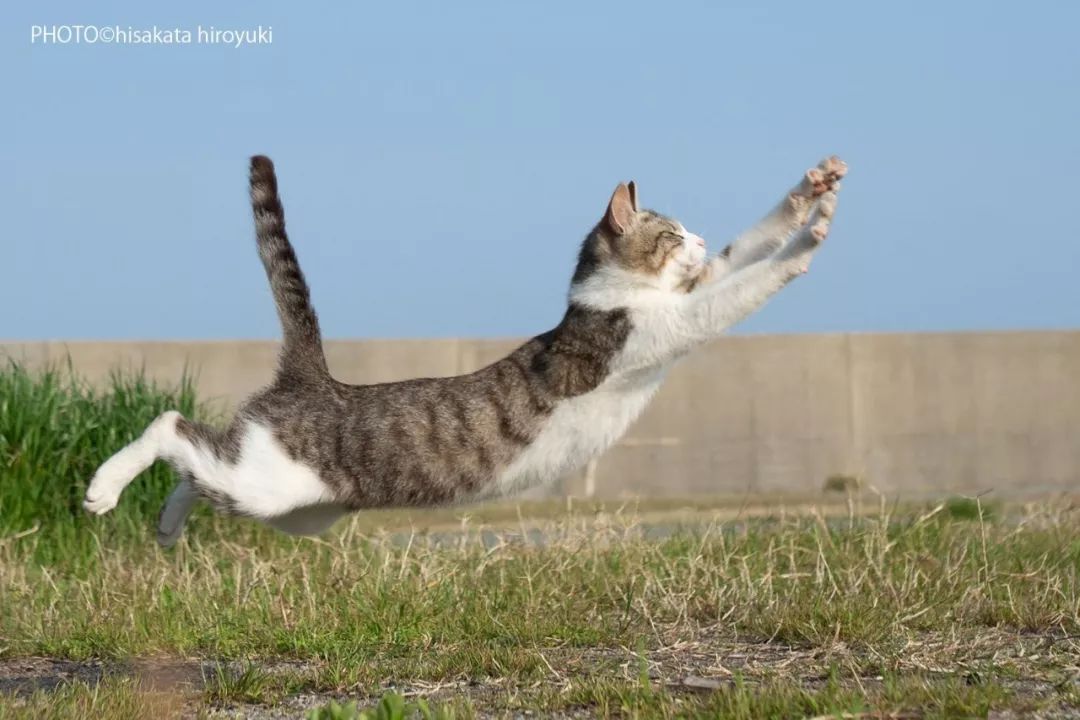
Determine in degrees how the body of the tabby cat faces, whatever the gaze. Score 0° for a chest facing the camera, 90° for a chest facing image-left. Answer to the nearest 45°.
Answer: approximately 270°
